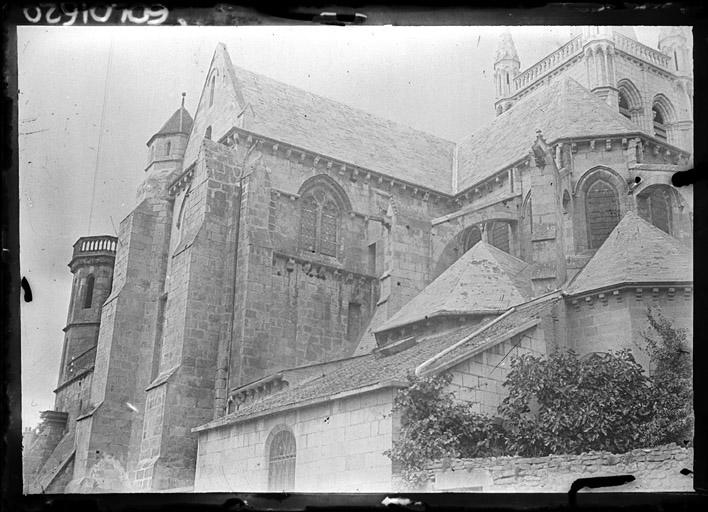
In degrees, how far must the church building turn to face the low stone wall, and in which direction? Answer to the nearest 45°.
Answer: approximately 135° to its left
